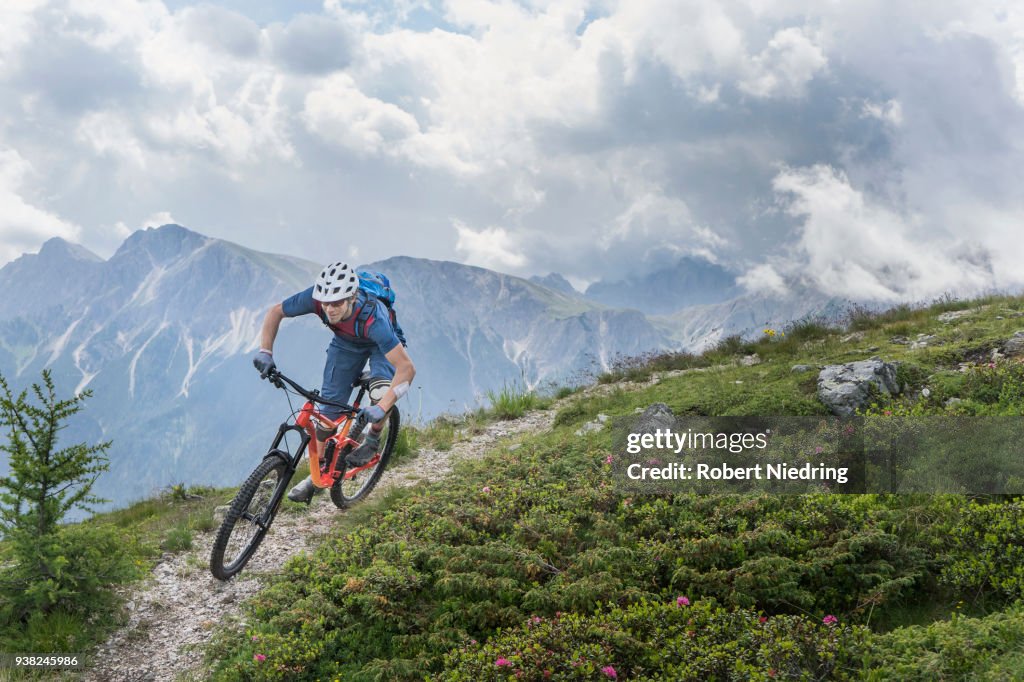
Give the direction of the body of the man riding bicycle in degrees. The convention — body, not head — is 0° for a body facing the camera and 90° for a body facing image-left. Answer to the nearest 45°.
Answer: approximately 45°

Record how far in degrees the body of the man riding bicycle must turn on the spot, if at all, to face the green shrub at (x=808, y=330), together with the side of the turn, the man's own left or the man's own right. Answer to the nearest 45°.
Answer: approximately 180°

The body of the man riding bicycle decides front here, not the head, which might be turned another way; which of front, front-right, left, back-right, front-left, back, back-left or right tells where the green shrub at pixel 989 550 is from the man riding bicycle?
left

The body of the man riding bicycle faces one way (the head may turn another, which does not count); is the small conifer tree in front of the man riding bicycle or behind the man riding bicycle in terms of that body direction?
in front

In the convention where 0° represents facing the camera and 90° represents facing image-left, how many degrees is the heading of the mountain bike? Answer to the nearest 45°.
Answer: approximately 45°

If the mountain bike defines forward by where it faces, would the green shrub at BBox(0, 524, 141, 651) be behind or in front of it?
in front

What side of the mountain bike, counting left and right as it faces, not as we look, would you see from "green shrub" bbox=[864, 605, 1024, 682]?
left

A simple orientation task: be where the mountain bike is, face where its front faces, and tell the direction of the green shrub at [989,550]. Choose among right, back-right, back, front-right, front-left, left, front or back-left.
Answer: left
